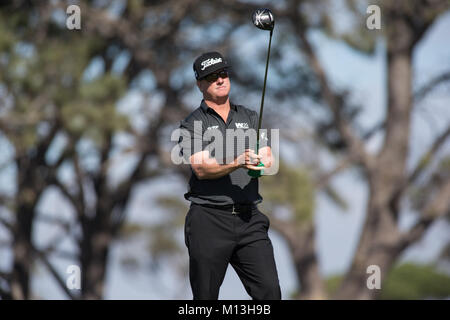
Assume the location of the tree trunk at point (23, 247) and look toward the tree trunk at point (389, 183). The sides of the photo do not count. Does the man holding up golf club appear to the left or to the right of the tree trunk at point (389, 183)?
right

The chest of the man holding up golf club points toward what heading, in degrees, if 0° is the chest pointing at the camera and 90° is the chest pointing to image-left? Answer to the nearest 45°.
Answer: approximately 0°

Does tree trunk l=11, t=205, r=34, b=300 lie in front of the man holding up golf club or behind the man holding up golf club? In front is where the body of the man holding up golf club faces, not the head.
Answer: behind

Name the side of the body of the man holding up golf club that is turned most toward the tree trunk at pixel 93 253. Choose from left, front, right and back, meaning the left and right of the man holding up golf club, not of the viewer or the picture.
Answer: back

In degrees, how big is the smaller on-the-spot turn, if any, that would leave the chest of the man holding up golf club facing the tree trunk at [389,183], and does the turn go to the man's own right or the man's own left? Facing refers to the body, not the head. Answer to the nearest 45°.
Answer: approximately 180°
